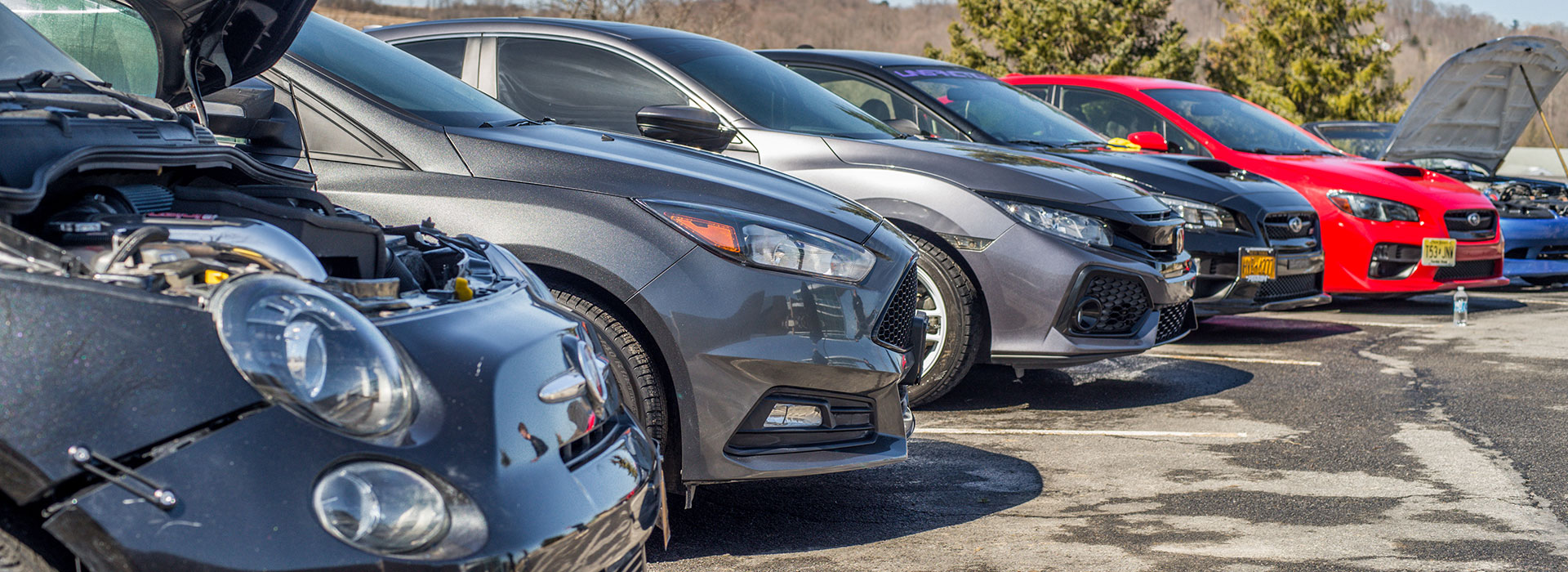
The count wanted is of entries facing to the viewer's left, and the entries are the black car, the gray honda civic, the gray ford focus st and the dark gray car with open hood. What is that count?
0

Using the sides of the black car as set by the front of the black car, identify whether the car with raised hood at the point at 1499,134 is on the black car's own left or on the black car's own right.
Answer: on the black car's own left

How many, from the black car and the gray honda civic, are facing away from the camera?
0

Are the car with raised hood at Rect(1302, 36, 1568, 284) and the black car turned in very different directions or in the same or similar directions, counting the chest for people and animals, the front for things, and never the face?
same or similar directions

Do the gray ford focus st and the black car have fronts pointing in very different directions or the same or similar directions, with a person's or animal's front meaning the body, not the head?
same or similar directions

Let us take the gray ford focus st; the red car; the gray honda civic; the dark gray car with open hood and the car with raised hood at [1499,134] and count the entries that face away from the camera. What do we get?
0

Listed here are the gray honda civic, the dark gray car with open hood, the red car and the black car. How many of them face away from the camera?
0

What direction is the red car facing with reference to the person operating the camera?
facing the viewer and to the right of the viewer

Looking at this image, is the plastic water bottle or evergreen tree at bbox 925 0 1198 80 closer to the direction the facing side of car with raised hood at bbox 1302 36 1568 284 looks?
the plastic water bottle

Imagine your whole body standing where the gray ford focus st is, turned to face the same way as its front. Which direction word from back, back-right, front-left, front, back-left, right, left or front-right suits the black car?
left

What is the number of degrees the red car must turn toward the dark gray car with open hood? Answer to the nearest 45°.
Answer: approximately 45° to its right

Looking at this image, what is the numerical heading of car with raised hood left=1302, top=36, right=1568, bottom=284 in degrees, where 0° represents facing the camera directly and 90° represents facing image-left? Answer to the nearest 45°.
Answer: approximately 315°

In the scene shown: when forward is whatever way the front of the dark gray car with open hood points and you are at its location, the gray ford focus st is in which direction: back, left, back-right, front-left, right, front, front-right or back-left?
left
